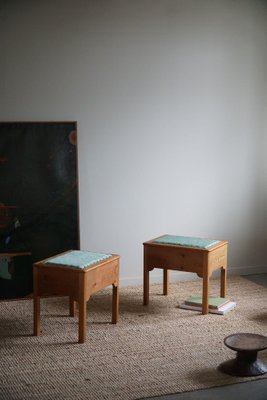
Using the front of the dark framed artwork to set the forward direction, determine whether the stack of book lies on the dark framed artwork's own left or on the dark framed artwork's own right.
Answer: on the dark framed artwork's own left

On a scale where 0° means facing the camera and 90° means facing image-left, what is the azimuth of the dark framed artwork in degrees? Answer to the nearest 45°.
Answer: approximately 0°

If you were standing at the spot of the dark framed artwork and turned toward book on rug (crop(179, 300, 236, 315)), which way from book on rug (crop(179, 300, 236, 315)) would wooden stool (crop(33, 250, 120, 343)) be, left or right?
right

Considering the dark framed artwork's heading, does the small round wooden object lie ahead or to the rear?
ahead

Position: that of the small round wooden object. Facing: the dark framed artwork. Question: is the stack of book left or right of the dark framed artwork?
right

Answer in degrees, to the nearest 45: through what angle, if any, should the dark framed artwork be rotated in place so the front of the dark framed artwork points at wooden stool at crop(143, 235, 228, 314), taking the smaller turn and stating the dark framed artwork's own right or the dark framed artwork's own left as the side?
approximately 90° to the dark framed artwork's own left

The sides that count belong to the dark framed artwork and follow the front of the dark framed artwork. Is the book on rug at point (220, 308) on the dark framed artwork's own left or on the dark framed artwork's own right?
on the dark framed artwork's own left

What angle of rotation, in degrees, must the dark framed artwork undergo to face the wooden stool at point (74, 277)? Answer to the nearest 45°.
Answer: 0° — it already faces it

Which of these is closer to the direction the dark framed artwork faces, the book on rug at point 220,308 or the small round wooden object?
the small round wooden object
